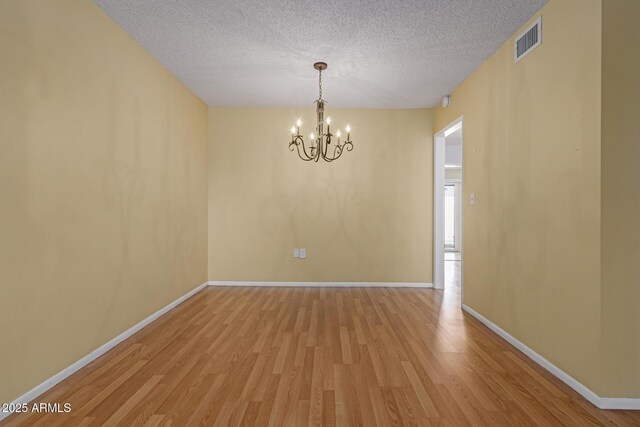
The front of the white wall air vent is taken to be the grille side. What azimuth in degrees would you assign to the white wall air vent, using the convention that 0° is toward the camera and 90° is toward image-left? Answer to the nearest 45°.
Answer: approximately 45°
